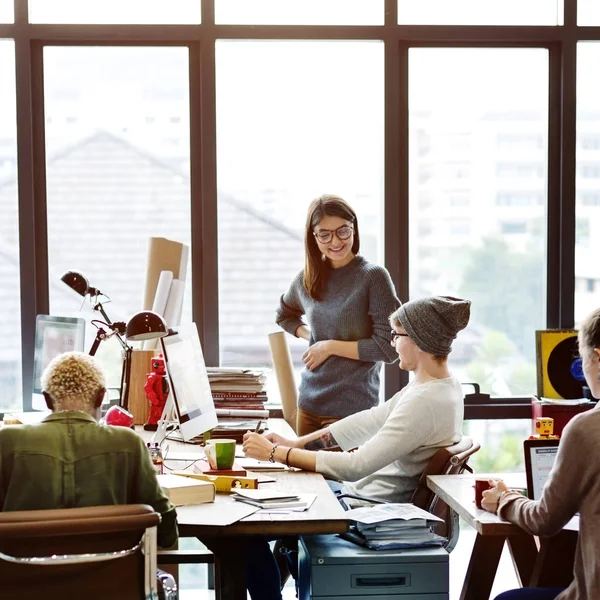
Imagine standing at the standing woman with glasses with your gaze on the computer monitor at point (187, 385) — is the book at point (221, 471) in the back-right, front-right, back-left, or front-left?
front-left

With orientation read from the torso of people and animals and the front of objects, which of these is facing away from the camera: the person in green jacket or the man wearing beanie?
the person in green jacket

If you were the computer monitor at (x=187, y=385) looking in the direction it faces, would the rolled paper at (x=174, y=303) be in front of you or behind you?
behind

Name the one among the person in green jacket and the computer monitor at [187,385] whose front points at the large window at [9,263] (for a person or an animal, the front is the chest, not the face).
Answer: the person in green jacket

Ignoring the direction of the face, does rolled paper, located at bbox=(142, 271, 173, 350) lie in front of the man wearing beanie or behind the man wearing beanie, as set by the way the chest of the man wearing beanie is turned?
in front

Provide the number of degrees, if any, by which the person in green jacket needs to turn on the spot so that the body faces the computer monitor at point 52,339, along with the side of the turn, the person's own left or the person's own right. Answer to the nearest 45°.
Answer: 0° — they already face it

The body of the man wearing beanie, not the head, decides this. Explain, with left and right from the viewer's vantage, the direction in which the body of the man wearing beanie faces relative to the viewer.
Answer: facing to the left of the viewer

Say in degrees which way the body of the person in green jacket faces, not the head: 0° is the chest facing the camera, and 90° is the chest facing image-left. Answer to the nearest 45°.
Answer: approximately 180°

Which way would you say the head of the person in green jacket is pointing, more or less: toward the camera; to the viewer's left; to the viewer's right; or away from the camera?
away from the camera

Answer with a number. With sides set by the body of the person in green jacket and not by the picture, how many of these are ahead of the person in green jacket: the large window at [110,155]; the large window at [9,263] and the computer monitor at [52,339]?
3

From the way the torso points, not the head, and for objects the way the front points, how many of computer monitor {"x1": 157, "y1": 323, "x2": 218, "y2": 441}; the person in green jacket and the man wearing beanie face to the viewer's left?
1

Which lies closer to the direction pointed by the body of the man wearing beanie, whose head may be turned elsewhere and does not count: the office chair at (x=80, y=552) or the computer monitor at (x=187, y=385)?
the computer monitor

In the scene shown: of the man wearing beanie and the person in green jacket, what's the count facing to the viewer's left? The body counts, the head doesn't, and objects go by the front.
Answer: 1

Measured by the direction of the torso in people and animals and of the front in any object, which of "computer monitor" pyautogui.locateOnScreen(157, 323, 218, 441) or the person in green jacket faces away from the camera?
the person in green jacket

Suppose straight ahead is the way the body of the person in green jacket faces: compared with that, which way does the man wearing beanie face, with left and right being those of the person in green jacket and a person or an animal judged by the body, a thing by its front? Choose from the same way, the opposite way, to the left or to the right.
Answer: to the left
